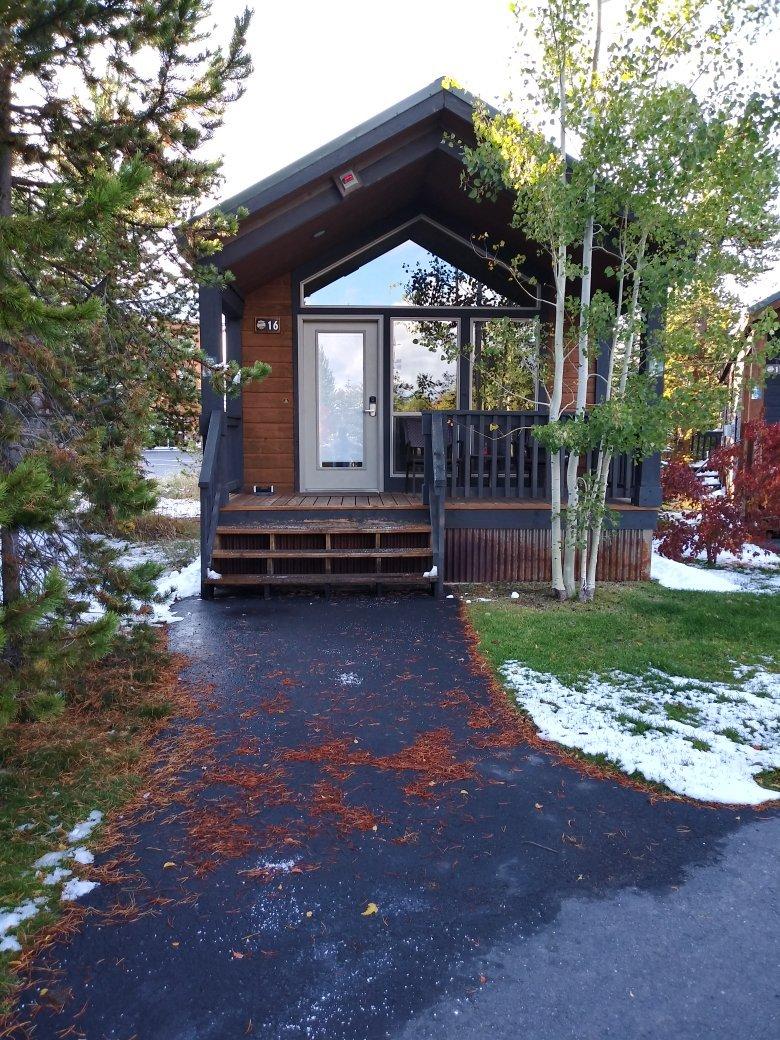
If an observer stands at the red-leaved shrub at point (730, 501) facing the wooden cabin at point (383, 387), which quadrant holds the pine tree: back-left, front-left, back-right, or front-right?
front-left

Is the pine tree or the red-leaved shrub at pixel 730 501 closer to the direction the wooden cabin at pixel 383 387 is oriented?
the pine tree

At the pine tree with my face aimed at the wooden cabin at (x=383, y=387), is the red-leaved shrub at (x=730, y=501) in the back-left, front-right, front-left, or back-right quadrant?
front-right

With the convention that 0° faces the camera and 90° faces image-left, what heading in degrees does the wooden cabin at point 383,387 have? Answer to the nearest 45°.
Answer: approximately 0°

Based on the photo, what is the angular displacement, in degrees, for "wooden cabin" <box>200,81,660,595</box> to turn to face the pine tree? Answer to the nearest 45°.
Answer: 0° — it already faces it

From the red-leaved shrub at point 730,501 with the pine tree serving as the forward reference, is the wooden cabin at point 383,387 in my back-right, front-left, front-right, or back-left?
front-right

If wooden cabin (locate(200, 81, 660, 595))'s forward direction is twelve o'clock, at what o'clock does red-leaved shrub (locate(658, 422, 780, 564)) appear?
The red-leaved shrub is roughly at 9 o'clock from the wooden cabin.
